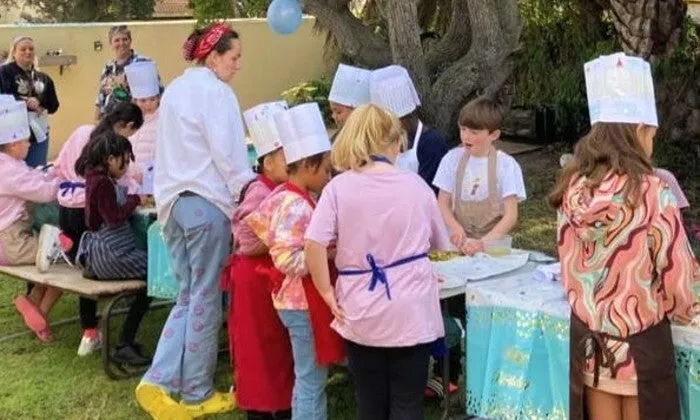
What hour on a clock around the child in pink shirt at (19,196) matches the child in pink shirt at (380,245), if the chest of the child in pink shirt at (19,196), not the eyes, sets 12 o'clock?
the child in pink shirt at (380,245) is roughly at 2 o'clock from the child in pink shirt at (19,196).

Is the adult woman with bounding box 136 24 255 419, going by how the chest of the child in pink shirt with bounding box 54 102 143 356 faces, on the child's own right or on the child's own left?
on the child's own right

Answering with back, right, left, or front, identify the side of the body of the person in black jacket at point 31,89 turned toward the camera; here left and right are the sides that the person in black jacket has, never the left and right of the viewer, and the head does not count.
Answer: front

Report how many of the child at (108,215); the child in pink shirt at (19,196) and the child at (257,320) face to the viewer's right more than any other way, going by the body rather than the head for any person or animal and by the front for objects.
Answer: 3

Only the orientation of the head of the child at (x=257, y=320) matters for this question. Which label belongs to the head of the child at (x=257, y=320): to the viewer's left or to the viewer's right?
to the viewer's right

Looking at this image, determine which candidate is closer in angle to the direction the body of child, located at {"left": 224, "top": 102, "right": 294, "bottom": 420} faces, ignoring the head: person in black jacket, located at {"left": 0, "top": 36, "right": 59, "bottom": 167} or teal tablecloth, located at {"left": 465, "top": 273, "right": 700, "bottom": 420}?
the teal tablecloth

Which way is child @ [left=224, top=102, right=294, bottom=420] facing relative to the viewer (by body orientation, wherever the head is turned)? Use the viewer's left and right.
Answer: facing to the right of the viewer

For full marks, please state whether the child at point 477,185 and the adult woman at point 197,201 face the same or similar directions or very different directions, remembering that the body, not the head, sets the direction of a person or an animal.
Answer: very different directions

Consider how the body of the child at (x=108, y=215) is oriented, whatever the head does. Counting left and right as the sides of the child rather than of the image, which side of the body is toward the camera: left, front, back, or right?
right

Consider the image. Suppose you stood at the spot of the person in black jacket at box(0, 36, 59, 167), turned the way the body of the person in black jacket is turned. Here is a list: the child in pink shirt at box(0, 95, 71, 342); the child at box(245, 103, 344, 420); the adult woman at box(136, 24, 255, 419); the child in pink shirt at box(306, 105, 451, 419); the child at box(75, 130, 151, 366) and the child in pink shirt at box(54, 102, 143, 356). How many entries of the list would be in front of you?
6

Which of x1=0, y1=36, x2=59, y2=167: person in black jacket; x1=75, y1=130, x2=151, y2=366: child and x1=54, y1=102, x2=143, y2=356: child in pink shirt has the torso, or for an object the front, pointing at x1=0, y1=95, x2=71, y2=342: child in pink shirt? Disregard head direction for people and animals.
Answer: the person in black jacket

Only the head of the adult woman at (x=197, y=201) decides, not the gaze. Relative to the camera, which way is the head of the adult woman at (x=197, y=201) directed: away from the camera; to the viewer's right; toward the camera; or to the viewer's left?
to the viewer's right

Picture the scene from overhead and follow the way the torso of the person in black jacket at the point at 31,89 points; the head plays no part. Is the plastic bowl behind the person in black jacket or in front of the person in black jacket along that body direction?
in front

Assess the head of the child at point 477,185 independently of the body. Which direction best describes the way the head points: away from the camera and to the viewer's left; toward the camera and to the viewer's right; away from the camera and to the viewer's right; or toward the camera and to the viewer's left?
toward the camera and to the viewer's left

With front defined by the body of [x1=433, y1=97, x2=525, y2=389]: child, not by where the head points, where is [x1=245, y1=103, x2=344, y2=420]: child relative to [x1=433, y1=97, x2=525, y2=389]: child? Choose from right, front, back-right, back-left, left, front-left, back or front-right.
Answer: front

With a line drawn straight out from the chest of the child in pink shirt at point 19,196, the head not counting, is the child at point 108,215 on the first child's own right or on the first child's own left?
on the first child's own right
